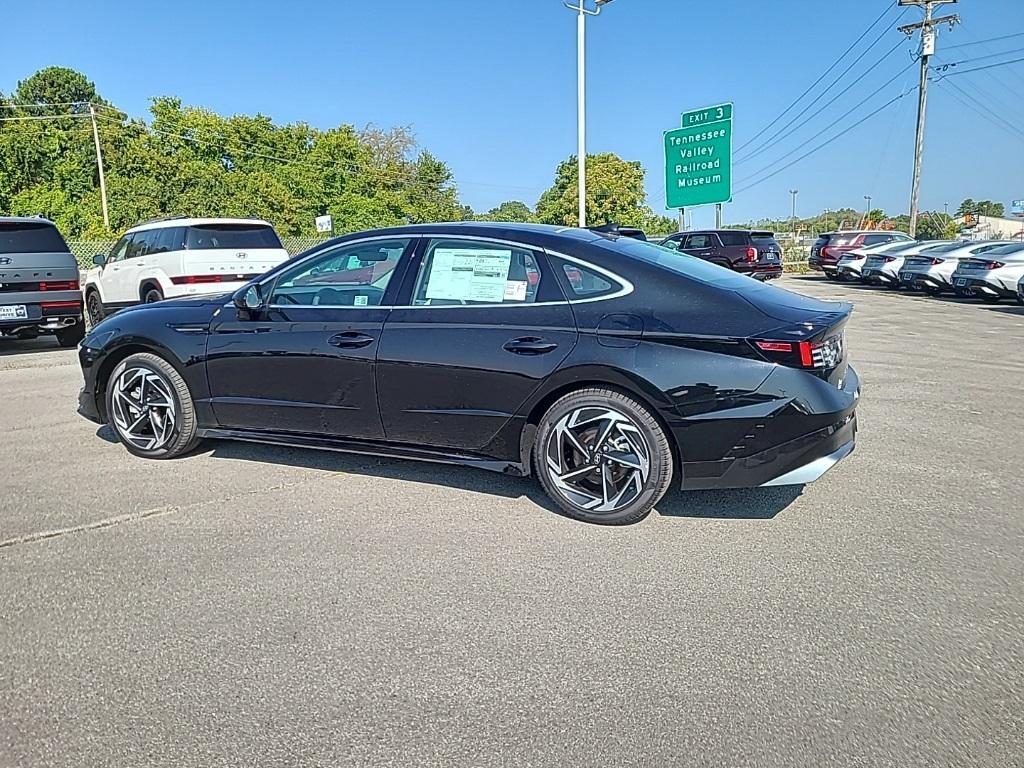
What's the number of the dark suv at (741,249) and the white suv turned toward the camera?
0

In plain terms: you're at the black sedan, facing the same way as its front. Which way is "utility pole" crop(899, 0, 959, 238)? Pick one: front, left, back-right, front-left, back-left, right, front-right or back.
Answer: right

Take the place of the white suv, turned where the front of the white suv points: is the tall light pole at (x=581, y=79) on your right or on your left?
on your right

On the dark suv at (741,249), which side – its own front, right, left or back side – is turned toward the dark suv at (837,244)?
right

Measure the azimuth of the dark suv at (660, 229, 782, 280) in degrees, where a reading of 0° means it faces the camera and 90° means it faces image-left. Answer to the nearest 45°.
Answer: approximately 135°

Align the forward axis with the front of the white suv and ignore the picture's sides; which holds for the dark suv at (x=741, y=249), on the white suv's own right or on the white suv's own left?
on the white suv's own right

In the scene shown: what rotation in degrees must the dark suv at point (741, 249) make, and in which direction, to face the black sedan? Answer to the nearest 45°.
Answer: approximately 135° to its left

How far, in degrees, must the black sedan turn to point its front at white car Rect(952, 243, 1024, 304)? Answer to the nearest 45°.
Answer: approximately 90° to its right

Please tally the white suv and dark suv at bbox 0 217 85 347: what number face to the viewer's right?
0

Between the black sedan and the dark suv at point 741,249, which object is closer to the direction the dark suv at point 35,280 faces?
the dark suv

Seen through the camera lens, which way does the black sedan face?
facing away from the viewer and to the left of the viewer

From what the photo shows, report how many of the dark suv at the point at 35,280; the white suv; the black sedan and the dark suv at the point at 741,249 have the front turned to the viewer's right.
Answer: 0

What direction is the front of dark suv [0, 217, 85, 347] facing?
away from the camera
